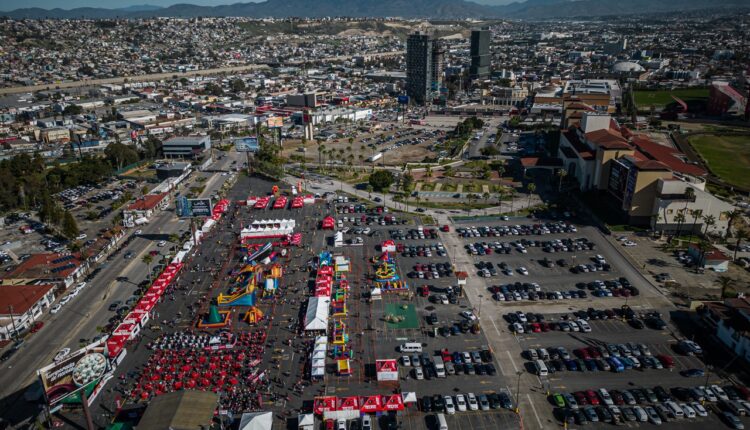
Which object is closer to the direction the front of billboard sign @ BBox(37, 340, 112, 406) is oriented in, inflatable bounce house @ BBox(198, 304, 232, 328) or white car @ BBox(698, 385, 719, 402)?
the white car

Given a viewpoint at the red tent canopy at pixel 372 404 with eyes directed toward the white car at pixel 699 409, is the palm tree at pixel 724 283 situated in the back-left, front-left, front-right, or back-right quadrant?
front-left

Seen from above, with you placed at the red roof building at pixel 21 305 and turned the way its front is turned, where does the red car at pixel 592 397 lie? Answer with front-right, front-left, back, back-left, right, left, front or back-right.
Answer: front

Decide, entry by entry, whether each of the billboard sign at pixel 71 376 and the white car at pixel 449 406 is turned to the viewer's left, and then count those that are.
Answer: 0

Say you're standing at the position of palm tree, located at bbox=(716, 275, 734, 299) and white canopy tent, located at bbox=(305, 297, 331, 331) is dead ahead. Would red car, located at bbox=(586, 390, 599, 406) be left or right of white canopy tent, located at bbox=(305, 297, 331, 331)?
left

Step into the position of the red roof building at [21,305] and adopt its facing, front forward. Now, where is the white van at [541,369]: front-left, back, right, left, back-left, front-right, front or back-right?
front

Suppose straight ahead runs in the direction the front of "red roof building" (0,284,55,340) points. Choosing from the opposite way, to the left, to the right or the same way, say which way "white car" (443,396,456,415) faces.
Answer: to the right

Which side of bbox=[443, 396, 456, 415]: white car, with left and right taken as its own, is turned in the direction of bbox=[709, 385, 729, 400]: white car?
left

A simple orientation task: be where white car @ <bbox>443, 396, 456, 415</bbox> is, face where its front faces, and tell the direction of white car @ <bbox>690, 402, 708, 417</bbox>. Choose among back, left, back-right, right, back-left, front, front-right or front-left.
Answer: left

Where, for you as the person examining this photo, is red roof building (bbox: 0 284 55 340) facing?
facing the viewer and to the right of the viewer

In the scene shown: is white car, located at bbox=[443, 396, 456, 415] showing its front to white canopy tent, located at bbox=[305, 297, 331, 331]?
no

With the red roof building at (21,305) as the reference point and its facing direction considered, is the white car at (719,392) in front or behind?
in front

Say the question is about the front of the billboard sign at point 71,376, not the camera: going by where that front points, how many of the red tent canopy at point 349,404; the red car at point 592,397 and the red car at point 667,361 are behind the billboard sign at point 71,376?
0

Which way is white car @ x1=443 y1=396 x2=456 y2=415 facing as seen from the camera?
toward the camera

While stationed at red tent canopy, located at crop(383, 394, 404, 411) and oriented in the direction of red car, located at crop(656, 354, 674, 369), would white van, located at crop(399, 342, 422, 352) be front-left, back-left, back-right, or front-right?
front-left

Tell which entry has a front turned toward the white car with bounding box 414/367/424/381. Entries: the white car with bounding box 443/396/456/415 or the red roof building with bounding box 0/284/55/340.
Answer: the red roof building

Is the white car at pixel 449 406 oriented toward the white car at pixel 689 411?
no
